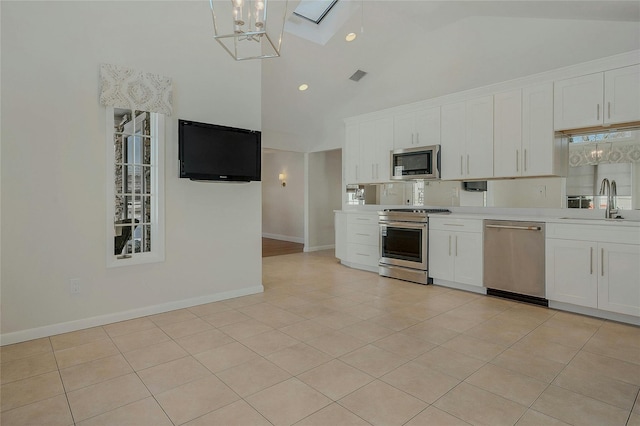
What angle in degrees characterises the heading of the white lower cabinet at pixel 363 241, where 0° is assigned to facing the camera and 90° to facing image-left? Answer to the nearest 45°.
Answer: approximately 45°

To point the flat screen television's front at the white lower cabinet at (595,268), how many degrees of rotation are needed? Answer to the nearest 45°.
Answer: approximately 45° to its left

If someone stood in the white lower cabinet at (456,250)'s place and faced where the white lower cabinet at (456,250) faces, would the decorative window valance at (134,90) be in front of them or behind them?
in front

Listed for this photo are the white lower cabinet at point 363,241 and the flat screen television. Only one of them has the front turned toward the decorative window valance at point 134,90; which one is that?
the white lower cabinet

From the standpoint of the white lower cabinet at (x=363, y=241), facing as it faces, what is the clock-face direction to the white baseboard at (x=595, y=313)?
The white baseboard is roughly at 9 o'clock from the white lower cabinet.

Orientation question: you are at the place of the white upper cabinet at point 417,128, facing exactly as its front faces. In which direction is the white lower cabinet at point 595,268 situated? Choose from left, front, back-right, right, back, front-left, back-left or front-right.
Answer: left

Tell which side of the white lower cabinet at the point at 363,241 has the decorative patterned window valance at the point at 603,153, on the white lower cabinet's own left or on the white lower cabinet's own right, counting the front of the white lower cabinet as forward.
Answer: on the white lower cabinet's own left

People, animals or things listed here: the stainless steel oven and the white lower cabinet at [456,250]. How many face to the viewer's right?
0

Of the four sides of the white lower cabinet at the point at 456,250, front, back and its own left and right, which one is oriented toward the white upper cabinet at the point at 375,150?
right

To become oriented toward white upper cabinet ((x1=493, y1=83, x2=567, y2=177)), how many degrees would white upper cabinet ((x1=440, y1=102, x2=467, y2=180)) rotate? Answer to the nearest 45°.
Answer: approximately 90° to its left
